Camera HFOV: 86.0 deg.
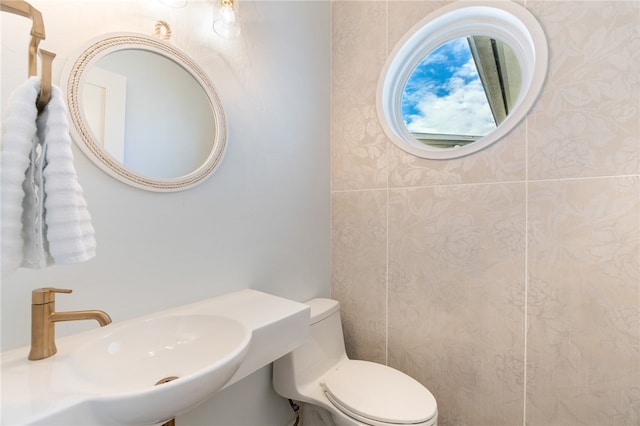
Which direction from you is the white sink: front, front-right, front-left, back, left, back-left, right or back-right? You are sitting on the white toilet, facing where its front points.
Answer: right

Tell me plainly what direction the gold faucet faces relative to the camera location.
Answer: facing to the right of the viewer

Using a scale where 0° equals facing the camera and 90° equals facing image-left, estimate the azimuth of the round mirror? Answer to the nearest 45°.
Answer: approximately 315°

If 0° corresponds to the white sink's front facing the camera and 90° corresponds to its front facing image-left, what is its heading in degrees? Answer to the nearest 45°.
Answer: approximately 315°

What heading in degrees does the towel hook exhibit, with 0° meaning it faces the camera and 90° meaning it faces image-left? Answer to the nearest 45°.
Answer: approximately 315°

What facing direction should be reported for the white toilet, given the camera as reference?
facing the viewer and to the right of the viewer

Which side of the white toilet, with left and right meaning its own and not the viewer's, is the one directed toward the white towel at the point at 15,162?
right

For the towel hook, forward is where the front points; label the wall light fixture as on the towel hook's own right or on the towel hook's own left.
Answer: on the towel hook's own left
